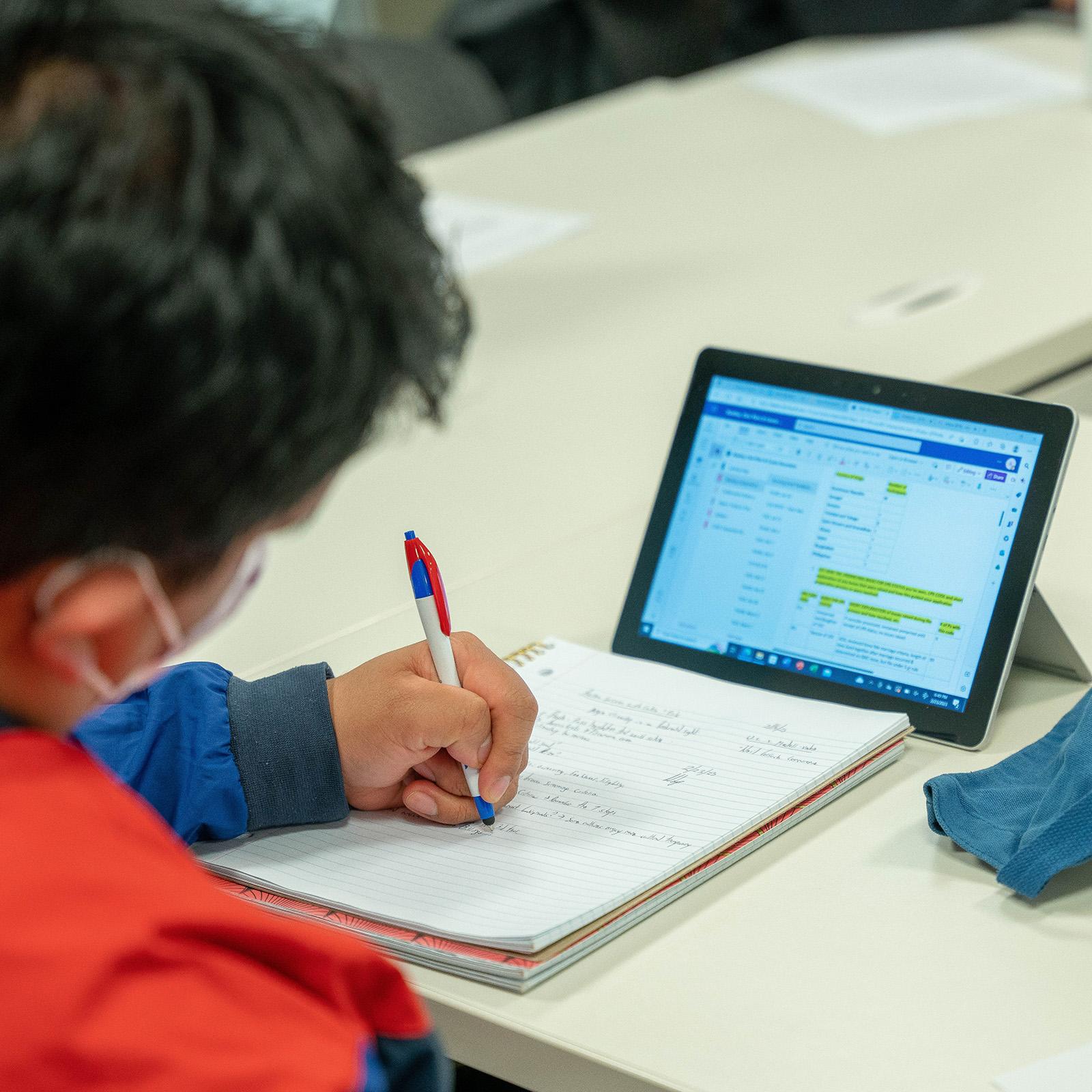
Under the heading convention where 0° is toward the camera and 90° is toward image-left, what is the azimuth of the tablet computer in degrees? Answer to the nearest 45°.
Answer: approximately 45°

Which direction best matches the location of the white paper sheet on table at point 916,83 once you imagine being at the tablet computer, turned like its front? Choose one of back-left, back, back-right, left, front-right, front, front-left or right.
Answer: back-right
